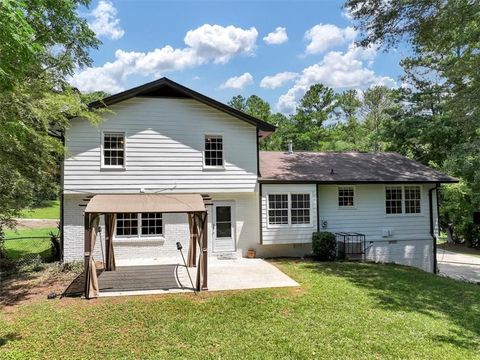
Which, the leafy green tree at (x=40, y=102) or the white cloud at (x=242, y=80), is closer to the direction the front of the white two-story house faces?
the white cloud

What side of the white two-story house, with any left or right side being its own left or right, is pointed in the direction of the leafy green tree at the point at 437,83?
right

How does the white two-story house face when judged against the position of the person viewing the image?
facing away from the viewer

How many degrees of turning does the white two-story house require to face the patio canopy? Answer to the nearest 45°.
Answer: approximately 180°

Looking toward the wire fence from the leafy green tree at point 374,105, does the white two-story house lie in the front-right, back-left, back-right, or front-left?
front-left
